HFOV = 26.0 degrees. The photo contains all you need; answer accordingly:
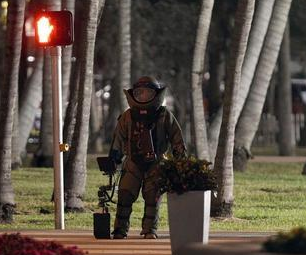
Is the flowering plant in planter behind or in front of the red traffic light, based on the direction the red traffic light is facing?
in front

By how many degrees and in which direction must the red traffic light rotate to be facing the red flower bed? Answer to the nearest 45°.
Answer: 0° — it already faces it

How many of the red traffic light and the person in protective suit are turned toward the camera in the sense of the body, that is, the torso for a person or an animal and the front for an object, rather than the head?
2

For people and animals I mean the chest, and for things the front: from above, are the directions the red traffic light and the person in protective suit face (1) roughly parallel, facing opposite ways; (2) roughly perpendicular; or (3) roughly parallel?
roughly parallel

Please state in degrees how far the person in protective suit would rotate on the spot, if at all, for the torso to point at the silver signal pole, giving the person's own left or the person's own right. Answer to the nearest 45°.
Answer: approximately 135° to the person's own right

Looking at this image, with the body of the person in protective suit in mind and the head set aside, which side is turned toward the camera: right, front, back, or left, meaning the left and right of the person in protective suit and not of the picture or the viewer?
front
